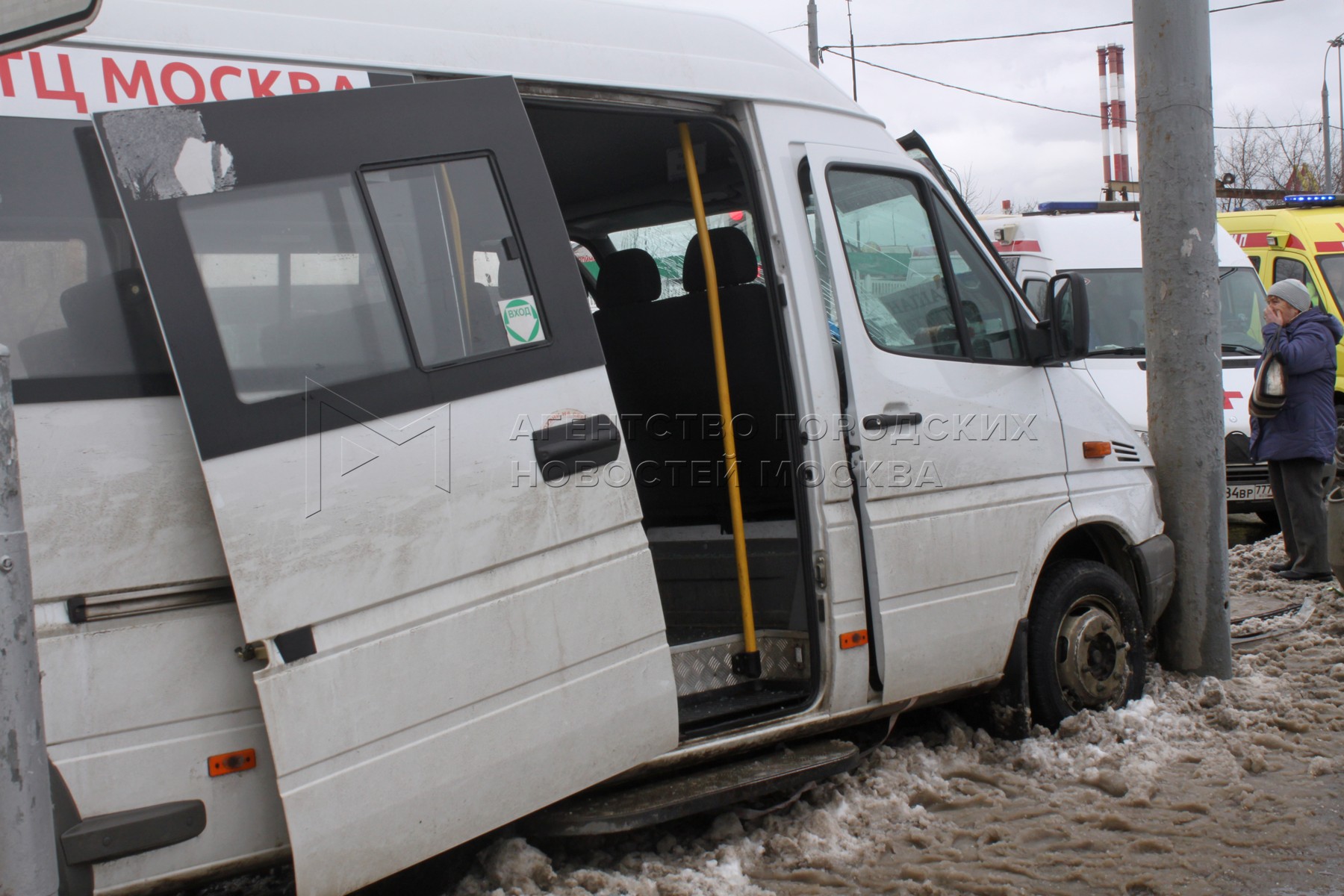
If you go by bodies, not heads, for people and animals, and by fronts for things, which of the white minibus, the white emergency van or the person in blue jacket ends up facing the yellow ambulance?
the white minibus

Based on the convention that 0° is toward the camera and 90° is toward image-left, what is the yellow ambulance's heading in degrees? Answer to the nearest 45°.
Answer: approximately 315°

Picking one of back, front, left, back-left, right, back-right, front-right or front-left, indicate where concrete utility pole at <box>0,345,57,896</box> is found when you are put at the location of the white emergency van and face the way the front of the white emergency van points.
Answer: front-right

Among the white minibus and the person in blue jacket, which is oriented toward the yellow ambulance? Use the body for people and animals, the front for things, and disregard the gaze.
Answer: the white minibus

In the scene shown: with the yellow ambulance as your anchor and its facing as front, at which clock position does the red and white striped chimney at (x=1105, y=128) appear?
The red and white striped chimney is roughly at 7 o'clock from the yellow ambulance.

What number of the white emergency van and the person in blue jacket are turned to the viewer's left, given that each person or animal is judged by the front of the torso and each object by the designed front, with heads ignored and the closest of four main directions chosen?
1

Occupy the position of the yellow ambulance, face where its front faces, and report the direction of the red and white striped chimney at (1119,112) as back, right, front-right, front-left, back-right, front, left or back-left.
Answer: back-left

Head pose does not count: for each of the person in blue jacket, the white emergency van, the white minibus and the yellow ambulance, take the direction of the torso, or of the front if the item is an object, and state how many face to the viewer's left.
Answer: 1

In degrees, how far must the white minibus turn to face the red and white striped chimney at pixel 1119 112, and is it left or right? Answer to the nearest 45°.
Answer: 0° — it already faces it

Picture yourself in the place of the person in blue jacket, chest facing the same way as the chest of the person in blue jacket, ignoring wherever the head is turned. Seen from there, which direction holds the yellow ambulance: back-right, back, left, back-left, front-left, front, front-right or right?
right

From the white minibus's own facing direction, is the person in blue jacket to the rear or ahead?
ahead

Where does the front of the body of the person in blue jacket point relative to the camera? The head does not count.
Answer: to the viewer's left

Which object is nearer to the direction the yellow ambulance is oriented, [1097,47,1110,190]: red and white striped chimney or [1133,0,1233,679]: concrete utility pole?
the concrete utility pole

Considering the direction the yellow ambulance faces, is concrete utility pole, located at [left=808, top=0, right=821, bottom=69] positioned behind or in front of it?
behind

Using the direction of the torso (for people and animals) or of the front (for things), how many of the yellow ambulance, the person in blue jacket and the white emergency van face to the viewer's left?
1
